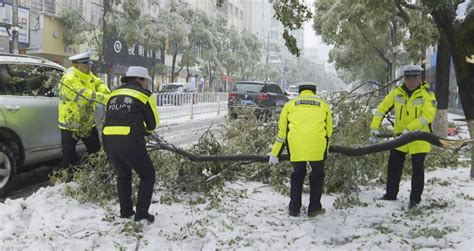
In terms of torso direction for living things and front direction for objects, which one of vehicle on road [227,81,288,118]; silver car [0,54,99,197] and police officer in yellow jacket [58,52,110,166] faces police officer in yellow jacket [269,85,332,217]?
police officer in yellow jacket [58,52,110,166]

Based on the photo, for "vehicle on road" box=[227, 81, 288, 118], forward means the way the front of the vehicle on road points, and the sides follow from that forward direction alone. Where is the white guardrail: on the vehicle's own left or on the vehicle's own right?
on the vehicle's own left

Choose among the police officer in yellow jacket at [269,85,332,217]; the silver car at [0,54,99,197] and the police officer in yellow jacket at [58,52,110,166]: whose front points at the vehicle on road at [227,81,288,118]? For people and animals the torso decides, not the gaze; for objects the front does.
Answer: the police officer in yellow jacket at [269,85,332,217]

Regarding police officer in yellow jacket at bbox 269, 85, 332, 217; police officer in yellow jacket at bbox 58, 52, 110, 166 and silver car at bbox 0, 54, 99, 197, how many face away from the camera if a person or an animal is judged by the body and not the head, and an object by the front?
1

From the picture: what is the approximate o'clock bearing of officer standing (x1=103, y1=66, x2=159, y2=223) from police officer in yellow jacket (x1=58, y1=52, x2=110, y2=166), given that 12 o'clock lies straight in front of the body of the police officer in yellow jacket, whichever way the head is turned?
The officer standing is roughly at 1 o'clock from the police officer in yellow jacket.

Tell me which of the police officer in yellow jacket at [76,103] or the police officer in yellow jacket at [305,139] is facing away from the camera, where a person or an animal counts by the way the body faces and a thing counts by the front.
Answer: the police officer in yellow jacket at [305,139]

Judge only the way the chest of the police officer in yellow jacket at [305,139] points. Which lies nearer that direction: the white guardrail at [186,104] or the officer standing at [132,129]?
the white guardrail

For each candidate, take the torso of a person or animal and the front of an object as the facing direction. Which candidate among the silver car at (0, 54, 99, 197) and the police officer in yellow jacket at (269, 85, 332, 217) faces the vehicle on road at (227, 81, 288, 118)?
the police officer in yellow jacket

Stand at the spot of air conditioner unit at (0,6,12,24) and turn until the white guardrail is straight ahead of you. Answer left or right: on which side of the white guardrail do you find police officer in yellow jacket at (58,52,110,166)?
right

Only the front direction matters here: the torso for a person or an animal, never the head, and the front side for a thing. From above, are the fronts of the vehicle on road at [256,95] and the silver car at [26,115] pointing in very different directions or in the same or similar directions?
very different directions

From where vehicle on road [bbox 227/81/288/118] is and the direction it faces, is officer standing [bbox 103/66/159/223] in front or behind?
behind

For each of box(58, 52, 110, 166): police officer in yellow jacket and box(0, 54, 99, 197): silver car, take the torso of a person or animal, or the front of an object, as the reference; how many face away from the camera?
0

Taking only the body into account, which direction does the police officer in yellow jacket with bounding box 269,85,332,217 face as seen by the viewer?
away from the camera

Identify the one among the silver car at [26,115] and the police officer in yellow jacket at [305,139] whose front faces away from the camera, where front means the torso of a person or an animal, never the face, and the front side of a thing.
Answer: the police officer in yellow jacket

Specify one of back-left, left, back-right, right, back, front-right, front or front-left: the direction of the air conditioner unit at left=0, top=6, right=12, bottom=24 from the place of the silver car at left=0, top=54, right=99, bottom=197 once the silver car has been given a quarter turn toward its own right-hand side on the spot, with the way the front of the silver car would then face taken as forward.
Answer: front-right

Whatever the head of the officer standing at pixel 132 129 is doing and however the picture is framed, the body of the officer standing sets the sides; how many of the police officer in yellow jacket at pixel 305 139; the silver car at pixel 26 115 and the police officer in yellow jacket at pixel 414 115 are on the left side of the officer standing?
1

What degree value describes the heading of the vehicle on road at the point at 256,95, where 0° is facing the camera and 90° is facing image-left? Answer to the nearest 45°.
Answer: approximately 225°

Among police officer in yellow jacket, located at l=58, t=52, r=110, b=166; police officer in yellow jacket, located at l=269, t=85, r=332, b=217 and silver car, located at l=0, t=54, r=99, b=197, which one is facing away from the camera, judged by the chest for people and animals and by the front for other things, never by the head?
police officer in yellow jacket, located at l=269, t=85, r=332, b=217
